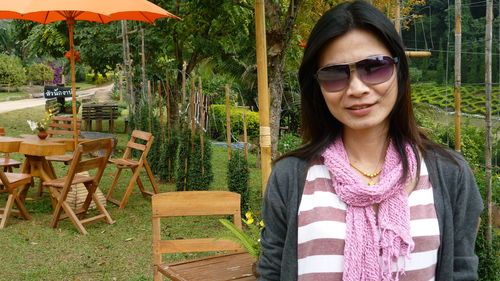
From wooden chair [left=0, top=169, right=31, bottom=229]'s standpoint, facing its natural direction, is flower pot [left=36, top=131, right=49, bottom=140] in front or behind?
in front

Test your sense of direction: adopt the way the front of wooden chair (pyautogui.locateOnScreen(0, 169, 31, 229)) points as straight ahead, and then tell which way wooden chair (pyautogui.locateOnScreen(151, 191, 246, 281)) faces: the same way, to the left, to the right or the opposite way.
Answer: to the right

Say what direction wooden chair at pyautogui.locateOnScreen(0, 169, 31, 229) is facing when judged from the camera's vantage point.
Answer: facing away from the viewer and to the right of the viewer

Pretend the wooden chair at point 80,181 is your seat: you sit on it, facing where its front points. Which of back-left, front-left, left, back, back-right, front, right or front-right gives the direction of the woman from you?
back-left

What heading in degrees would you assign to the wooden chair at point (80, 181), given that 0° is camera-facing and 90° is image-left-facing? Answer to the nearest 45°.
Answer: approximately 135°

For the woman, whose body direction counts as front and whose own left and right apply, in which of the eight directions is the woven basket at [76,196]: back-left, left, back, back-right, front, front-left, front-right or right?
back-right

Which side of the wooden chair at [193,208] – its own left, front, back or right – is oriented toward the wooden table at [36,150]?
back

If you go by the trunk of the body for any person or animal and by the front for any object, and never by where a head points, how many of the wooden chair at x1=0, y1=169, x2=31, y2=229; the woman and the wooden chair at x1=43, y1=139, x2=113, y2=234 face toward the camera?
1

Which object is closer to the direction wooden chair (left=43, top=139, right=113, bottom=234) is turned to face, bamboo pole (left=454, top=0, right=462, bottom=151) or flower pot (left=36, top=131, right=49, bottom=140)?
the flower pot

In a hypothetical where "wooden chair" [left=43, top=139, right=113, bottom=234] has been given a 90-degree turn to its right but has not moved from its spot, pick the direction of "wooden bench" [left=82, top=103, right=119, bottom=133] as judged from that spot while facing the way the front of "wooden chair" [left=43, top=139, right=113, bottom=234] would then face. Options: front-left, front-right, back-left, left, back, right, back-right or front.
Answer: front-left

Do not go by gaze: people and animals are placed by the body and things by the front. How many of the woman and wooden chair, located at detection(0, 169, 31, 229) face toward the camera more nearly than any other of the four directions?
1

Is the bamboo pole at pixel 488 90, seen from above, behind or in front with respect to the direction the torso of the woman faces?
behind

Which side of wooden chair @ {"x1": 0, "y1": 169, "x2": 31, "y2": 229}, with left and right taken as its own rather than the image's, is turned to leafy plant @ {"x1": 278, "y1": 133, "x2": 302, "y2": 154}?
front
